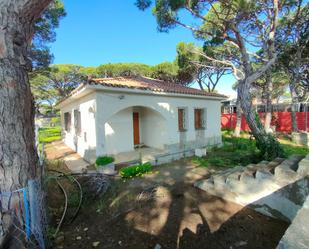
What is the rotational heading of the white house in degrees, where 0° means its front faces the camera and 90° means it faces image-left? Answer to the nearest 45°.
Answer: approximately 315°

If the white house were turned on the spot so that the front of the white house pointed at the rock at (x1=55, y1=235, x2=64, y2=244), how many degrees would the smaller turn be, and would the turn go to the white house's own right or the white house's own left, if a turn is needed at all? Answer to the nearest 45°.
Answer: approximately 45° to the white house's own right

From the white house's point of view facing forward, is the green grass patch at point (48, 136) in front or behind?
behind

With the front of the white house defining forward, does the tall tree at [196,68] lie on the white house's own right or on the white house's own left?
on the white house's own left

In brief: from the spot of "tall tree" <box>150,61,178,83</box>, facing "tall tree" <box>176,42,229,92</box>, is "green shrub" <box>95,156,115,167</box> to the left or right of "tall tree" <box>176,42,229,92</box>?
right

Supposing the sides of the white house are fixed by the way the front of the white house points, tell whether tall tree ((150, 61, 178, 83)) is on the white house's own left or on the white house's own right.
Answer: on the white house's own left
